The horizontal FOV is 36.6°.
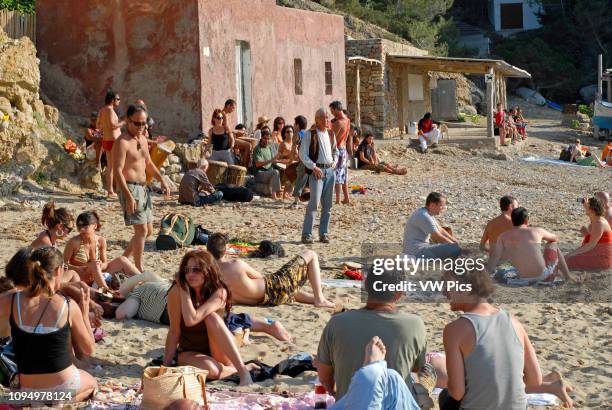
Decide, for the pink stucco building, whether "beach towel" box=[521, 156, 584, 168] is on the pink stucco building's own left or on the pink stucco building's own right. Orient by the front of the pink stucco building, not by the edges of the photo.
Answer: on the pink stucco building's own left

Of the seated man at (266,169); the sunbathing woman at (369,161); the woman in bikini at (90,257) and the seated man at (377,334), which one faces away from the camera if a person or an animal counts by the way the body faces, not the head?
the seated man at (377,334)

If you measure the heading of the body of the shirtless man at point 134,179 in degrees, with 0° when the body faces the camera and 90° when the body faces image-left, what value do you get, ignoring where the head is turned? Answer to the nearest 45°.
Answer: approximately 315°

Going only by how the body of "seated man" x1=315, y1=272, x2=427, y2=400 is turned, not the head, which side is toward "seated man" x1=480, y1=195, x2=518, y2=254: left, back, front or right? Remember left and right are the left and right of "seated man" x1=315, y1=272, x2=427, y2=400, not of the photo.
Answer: front

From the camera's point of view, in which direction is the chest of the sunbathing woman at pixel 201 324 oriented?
toward the camera

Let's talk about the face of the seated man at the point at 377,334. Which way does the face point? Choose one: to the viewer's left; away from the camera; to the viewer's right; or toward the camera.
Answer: away from the camera

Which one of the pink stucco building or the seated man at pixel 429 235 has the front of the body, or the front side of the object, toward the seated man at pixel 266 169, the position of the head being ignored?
the pink stucco building

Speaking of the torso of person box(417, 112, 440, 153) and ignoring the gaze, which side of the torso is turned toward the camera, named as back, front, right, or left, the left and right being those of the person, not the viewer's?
front

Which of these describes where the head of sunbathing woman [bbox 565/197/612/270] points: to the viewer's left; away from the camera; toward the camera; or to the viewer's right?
to the viewer's left

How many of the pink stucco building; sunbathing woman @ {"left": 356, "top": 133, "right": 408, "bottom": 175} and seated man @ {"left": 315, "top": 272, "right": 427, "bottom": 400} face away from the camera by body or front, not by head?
1

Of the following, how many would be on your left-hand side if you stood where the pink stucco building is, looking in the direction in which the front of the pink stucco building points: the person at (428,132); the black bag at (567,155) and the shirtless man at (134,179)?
2

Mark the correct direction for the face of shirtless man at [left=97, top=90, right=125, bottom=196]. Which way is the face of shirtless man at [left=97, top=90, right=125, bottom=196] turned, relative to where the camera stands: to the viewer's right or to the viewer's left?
to the viewer's right

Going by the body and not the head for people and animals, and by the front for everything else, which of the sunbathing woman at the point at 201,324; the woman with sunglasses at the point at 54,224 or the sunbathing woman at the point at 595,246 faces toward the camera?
the sunbathing woman at the point at 201,324

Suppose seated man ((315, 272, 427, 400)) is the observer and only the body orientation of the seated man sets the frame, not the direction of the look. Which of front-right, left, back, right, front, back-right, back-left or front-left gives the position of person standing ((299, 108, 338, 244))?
front

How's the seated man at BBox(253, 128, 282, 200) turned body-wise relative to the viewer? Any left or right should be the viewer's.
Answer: facing the viewer and to the right of the viewer

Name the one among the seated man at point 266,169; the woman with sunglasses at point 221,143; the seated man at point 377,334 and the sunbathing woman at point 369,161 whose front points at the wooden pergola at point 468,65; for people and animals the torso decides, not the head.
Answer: the seated man at point 377,334

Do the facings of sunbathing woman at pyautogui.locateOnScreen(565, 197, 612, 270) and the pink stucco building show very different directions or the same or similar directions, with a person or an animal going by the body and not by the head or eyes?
very different directions

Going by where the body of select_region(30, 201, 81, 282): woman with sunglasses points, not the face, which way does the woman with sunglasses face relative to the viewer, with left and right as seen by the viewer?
facing to the right of the viewer
